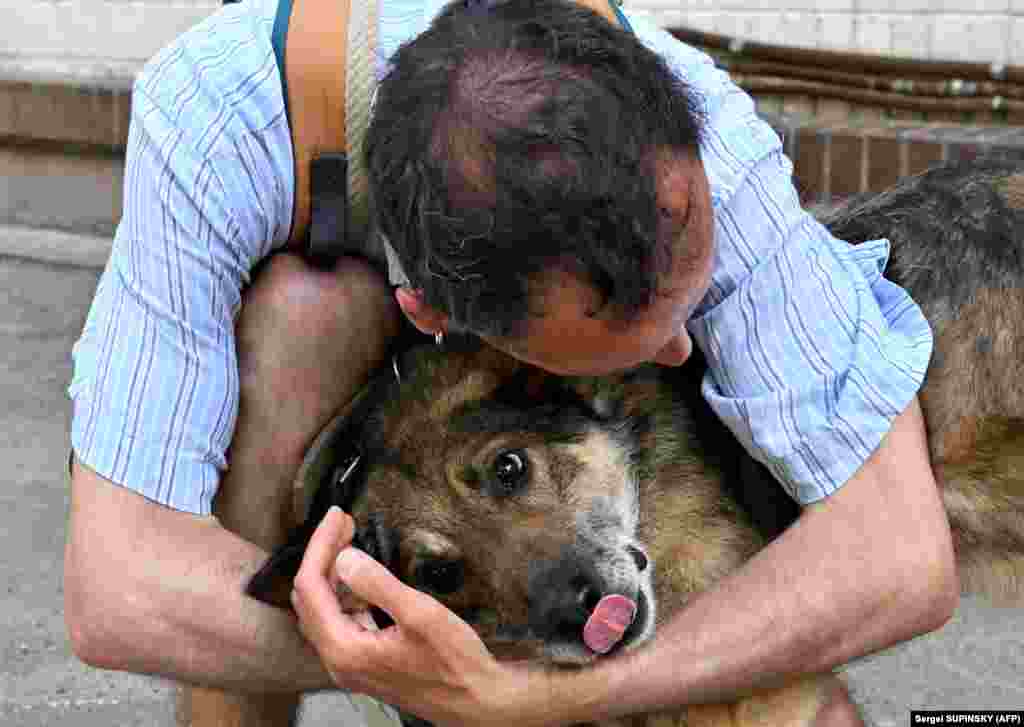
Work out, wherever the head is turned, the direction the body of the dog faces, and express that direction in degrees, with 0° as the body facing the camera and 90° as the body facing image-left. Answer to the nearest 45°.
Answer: approximately 45°

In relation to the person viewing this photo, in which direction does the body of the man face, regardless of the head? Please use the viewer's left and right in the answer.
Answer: facing the viewer
